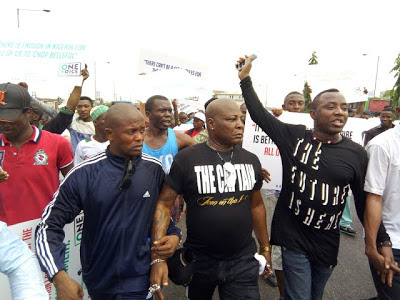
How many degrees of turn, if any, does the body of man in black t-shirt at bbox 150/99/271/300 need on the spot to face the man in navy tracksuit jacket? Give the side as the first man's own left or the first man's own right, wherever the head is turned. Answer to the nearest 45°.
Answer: approximately 90° to the first man's own right

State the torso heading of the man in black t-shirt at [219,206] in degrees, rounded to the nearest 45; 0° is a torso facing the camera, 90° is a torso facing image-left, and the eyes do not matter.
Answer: approximately 315°

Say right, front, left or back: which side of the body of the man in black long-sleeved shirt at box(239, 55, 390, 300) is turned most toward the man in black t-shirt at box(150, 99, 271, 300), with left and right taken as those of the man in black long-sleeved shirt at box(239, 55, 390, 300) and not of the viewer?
right

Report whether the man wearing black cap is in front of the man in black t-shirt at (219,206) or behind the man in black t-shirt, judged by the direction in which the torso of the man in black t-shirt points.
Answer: behind

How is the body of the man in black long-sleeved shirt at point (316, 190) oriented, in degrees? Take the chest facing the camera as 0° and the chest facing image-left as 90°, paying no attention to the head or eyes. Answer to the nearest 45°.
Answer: approximately 315°

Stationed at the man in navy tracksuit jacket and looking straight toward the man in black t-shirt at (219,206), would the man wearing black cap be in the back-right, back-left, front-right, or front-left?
back-left

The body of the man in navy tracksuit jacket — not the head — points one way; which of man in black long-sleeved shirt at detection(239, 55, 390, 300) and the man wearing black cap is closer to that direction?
the man in black long-sleeved shirt

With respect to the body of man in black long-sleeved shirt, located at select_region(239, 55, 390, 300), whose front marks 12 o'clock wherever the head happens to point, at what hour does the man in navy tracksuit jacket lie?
The man in navy tracksuit jacket is roughly at 3 o'clock from the man in black long-sleeved shirt.
